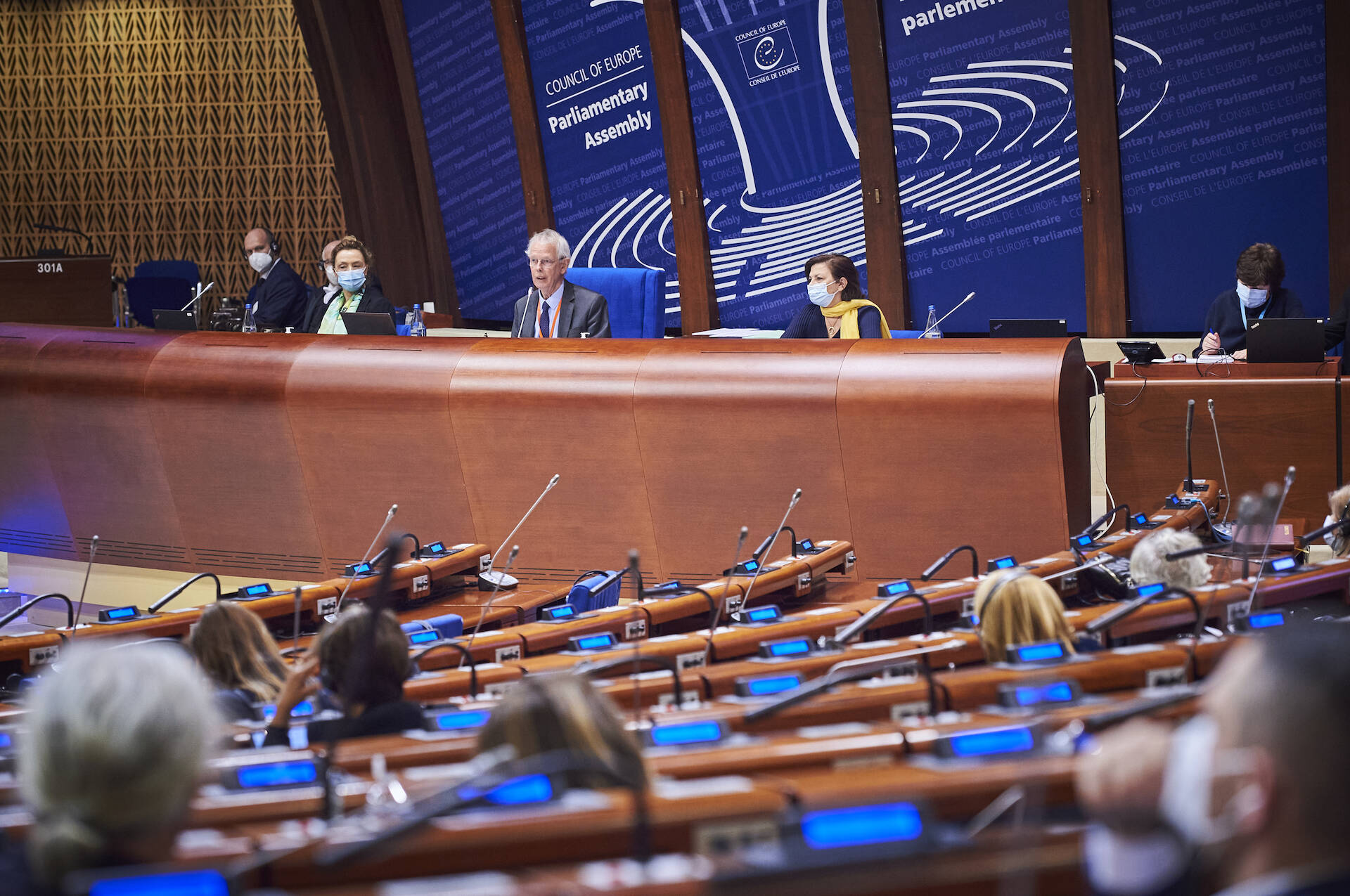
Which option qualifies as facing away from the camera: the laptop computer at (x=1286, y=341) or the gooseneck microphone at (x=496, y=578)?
the laptop computer

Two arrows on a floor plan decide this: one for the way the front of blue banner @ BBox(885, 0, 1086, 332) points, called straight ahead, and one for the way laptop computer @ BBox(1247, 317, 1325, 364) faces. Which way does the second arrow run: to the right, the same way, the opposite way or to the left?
the opposite way

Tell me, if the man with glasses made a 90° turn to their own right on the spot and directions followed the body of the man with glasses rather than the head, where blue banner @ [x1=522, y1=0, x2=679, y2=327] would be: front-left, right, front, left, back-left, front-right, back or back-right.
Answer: front-right

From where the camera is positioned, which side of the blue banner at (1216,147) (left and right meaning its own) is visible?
front

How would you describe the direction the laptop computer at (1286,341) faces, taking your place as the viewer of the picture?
facing away from the viewer

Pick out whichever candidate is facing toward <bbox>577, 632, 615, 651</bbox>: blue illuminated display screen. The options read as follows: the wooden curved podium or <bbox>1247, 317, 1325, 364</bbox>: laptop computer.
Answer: the wooden curved podium

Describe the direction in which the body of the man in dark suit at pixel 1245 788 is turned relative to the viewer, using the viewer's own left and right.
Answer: facing away from the viewer and to the left of the viewer

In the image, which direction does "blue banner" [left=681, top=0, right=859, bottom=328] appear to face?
toward the camera

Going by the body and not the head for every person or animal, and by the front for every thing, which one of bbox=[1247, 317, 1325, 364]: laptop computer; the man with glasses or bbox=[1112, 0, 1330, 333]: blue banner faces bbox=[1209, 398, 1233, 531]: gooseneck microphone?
the blue banner

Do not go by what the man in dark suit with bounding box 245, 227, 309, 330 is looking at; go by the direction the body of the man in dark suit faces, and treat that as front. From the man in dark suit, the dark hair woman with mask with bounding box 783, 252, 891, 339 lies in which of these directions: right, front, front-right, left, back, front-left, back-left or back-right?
left

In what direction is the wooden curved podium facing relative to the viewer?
toward the camera

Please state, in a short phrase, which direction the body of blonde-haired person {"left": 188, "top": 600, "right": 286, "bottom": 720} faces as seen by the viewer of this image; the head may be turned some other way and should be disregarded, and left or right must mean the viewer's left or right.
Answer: facing away from the viewer and to the left of the viewer

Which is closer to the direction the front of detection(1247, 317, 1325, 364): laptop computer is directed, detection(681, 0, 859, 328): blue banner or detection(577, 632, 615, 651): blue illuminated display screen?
the blue banner

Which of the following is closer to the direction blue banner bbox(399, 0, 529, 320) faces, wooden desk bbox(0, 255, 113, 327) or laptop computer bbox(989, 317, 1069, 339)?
the laptop computer

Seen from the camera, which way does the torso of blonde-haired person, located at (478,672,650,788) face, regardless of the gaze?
away from the camera
